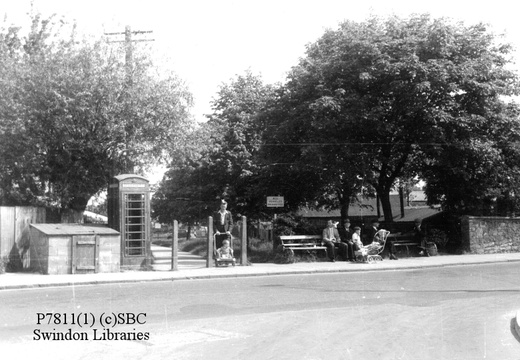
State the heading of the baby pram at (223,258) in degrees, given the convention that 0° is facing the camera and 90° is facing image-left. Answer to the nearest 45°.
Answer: approximately 0°

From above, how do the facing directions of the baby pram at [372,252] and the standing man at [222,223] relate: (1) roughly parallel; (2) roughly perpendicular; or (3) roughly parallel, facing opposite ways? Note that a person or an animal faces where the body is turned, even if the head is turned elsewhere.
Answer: roughly perpendicular

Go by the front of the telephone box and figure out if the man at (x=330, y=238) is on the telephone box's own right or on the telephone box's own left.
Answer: on the telephone box's own left

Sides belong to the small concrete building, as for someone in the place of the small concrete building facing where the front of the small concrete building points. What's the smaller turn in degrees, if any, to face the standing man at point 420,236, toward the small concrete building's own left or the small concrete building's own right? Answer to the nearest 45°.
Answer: approximately 90° to the small concrete building's own left

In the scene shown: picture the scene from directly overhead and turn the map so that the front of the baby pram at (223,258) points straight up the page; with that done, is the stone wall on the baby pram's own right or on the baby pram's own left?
on the baby pram's own left

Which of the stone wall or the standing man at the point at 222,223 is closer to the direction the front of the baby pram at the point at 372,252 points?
the standing man

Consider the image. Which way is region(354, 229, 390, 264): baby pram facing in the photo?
to the viewer's left

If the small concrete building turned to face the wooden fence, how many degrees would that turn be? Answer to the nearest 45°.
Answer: approximately 135° to its right

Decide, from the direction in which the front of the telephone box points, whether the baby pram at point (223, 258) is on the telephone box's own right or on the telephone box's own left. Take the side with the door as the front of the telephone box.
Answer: on the telephone box's own left

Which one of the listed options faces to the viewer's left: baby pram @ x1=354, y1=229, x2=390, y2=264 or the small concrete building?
the baby pram
